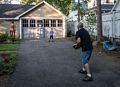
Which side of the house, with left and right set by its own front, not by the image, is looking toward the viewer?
front

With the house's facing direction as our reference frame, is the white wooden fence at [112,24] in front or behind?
in front
